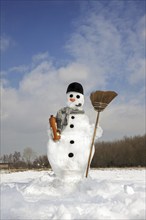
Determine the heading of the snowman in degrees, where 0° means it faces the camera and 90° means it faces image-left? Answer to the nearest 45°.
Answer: approximately 0°
